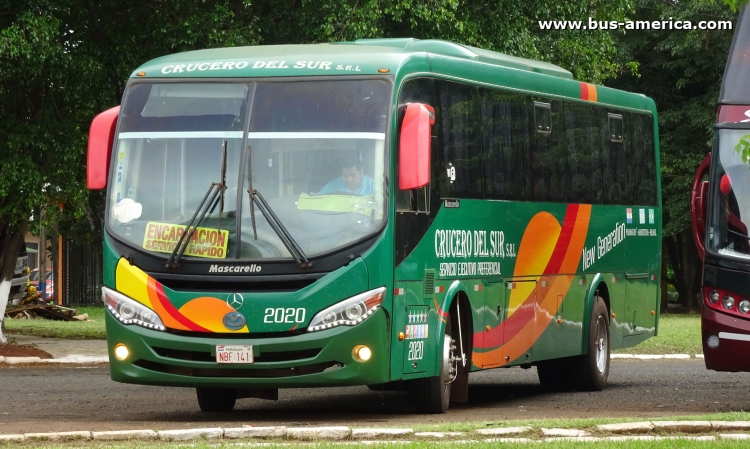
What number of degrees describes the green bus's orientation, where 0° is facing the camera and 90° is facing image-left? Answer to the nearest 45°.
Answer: approximately 45°

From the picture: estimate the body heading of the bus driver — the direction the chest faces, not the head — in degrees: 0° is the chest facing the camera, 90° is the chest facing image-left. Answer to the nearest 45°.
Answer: approximately 45°

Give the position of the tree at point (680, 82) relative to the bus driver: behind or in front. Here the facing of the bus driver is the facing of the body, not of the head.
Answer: behind

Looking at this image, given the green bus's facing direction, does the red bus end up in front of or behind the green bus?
behind
